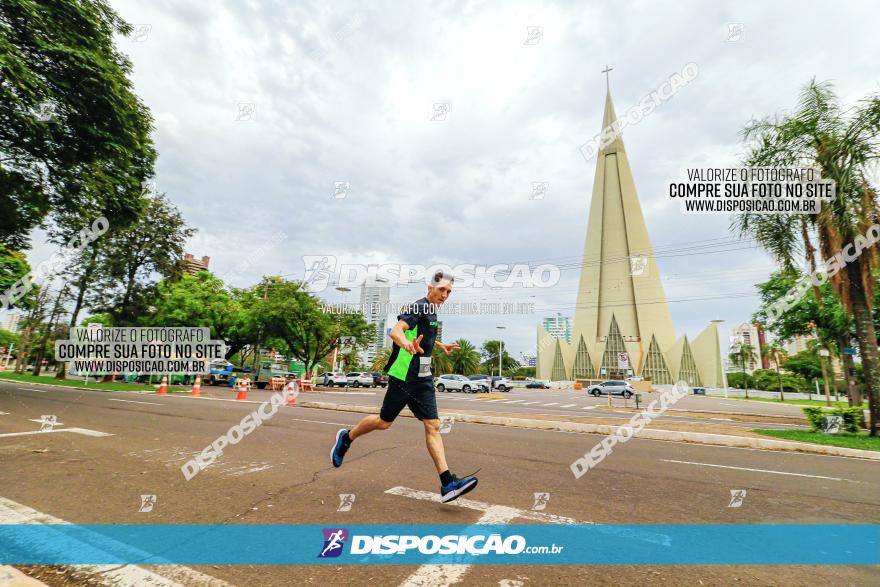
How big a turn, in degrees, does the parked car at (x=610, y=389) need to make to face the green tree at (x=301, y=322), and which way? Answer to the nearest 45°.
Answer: approximately 45° to its left

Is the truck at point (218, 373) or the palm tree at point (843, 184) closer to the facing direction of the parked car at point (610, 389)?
the truck

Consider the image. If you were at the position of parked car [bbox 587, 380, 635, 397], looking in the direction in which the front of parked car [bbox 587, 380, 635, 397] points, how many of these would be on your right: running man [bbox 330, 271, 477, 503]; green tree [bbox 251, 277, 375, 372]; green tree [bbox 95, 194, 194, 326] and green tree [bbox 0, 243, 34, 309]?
0

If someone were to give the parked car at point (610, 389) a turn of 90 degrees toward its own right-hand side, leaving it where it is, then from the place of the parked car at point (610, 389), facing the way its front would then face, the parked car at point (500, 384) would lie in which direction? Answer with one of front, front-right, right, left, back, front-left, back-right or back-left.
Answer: left

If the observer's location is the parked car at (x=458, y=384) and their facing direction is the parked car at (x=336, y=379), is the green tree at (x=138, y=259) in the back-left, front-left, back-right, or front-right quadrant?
front-left

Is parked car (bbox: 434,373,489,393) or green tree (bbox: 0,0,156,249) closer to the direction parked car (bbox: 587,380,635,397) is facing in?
the parked car

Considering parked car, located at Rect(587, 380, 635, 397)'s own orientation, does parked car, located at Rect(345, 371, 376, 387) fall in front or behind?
in front

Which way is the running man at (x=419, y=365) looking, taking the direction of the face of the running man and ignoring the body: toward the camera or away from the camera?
toward the camera

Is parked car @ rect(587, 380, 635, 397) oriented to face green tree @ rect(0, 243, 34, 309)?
no

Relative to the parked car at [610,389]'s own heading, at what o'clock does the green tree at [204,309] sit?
The green tree is roughly at 11 o'clock from the parked car.

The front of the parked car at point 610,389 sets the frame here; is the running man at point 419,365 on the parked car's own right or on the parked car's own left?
on the parked car's own left

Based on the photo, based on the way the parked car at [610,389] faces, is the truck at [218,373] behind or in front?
in front

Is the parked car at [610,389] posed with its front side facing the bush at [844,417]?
no

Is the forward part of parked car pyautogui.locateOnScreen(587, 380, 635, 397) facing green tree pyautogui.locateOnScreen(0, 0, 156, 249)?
no

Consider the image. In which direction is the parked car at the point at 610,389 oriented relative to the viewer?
to the viewer's left

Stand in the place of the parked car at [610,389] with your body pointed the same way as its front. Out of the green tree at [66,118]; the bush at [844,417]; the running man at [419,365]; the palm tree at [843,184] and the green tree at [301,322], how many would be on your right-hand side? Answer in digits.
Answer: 0

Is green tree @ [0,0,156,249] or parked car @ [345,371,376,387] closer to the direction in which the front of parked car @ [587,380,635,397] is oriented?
the parked car
